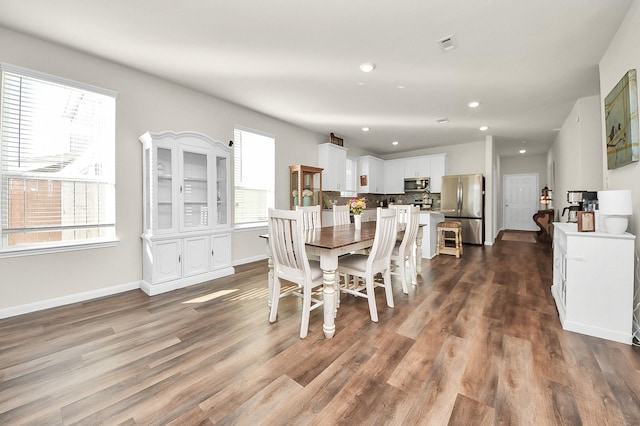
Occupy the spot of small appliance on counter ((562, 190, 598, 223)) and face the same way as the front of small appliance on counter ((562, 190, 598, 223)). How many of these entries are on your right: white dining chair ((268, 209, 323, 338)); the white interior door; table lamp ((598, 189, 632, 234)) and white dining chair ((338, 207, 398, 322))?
1

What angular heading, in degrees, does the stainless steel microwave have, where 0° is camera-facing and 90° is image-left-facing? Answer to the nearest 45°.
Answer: approximately 0°

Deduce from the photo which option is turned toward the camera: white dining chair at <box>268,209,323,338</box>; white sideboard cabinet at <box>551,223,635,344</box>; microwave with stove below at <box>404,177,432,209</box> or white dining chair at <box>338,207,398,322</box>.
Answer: the microwave with stove below

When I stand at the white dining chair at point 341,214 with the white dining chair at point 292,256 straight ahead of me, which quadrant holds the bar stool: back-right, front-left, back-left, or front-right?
back-left

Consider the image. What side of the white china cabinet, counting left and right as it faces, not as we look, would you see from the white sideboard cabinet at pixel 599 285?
front

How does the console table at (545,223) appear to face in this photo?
to the viewer's left

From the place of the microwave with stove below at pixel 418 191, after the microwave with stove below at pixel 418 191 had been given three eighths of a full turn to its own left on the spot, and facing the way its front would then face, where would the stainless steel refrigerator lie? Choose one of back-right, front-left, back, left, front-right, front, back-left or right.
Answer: right

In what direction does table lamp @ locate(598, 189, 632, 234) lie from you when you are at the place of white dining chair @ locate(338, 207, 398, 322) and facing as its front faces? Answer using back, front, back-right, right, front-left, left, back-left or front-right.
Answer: back-right

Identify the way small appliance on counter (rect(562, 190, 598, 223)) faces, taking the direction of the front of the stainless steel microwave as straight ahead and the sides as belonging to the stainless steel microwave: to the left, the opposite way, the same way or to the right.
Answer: to the right

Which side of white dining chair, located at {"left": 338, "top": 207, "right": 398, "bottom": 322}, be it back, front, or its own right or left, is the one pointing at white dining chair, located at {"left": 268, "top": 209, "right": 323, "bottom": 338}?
left

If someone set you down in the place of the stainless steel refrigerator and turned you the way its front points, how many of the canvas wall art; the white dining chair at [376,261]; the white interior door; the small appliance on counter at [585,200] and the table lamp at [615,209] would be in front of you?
4

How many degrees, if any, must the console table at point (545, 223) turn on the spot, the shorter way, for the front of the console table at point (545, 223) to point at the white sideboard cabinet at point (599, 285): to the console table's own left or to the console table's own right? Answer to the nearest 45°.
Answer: approximately 90° to the console table's own left

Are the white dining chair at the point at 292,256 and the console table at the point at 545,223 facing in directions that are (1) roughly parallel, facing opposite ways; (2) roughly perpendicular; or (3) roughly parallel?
roughly perpendicular

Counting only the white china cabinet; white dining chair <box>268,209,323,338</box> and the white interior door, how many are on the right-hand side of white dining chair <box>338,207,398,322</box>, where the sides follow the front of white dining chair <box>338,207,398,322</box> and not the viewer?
1

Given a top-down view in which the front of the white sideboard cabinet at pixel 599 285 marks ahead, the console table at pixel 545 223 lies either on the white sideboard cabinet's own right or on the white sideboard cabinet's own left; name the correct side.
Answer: on the white sideboard cabinet's own right

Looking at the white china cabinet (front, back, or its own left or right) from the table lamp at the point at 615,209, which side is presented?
front
